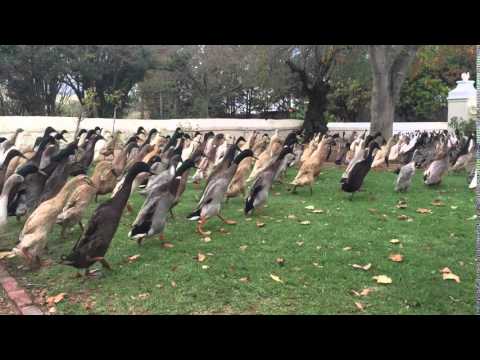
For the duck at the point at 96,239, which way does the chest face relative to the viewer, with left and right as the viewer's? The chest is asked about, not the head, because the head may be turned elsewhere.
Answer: facing to the right of the viewer

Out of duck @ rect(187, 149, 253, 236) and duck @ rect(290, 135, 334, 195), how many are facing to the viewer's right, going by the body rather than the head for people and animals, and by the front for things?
2

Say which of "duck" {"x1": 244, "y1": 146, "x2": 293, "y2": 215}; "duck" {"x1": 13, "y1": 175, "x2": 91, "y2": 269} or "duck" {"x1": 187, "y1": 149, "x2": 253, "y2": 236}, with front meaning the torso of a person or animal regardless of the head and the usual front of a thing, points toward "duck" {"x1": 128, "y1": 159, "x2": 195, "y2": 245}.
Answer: "duck" {"x1": 13, "y1": 175, "x2": 91, "y2": 269}

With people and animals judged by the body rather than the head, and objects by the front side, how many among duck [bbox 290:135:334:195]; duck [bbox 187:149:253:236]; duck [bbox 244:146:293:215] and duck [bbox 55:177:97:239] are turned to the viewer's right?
4

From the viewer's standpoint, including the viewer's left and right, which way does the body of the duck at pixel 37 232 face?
facing to the right of the viewer

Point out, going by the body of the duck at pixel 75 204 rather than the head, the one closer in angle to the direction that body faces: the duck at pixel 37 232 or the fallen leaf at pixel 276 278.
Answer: the fallen leaf

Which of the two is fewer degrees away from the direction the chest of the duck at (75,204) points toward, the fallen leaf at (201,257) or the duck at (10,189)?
the fallen leaf

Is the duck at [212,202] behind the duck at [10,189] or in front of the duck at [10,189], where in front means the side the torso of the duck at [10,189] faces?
in front

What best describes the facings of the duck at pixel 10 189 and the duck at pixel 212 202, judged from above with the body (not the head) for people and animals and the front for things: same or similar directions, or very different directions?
same or similar directions

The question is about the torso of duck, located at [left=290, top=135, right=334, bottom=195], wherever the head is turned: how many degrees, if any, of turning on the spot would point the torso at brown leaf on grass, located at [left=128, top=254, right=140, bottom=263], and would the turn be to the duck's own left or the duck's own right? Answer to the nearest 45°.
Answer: approximately 135° to the duck's own right

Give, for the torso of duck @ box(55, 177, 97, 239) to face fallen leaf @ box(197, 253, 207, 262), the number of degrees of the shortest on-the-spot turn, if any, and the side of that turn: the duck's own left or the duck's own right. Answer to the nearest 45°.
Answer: approximately 45° to the duck's own right

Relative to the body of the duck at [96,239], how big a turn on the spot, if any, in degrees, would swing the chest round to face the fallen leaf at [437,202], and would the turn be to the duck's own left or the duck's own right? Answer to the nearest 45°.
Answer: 0° — it already faces it

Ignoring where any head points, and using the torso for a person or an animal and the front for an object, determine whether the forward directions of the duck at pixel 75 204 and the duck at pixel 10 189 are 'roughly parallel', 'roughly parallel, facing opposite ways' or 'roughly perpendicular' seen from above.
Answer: roughly parallel

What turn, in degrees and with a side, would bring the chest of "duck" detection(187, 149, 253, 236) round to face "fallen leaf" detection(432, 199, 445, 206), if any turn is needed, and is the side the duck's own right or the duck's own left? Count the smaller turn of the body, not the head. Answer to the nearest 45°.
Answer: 0° — it already faces it

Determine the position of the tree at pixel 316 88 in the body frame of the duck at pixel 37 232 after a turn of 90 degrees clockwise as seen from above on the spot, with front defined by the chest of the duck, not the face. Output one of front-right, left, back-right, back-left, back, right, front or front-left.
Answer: back-left

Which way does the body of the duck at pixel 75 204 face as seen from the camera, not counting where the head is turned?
to the viewer's right

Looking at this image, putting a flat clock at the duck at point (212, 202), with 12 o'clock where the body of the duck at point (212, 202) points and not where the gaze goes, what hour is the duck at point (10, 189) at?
the duck at point (10, 189) is roughly at 6 o'clock from the duck at point (212, 202).

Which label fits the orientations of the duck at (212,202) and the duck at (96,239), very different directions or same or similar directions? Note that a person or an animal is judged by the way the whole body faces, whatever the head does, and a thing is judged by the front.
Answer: same or similar directions

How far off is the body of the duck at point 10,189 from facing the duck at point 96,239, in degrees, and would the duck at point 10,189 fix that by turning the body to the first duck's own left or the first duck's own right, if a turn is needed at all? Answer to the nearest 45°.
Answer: approximately 90° to the first duck's own right
